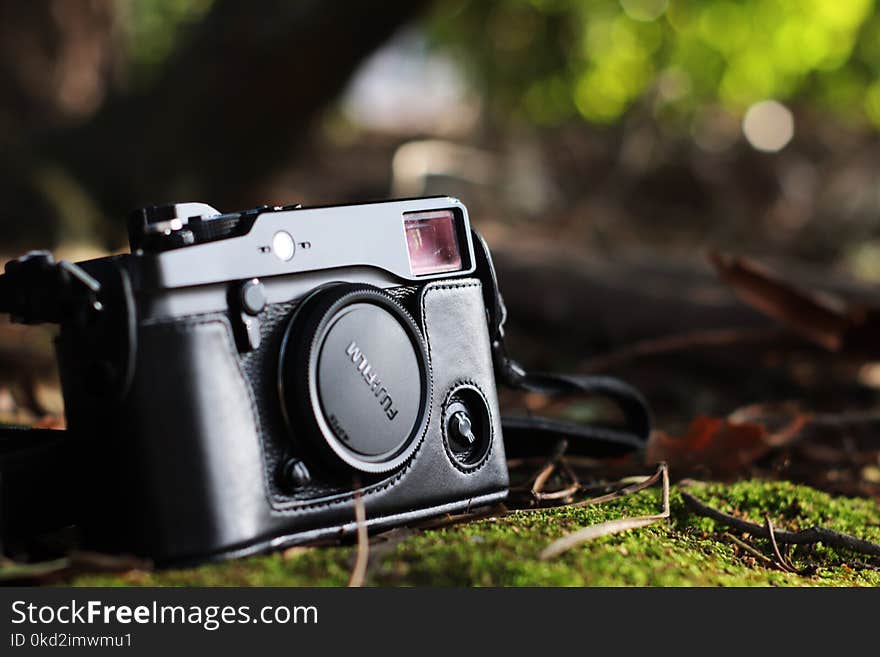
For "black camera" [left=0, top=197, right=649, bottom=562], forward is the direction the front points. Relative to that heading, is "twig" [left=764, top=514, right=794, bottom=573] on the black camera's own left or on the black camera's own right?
on the black camera's own left

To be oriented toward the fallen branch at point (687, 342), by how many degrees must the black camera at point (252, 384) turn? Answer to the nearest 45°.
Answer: approximately 90° to its left

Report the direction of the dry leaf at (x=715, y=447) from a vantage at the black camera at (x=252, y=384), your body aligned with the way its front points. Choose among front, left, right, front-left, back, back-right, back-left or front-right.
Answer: left
